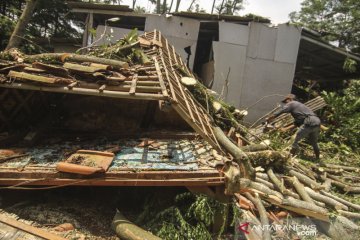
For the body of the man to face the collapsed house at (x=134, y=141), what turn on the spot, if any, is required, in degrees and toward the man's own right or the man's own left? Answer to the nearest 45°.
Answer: approximately 45° to the man's own left

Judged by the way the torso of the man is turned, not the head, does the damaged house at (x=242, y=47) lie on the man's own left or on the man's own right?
on the man's own right

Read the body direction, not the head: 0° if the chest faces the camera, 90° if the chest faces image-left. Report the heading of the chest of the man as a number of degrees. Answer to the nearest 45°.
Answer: approximately 90°

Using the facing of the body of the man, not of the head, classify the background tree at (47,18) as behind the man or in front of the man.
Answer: in front

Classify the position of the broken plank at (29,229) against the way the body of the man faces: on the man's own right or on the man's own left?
on the man's own left

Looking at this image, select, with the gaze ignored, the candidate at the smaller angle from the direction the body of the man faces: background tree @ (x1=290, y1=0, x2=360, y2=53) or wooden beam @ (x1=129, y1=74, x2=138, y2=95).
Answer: the wooden beam

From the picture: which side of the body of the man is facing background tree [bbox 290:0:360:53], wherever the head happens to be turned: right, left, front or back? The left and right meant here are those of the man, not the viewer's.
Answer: right
